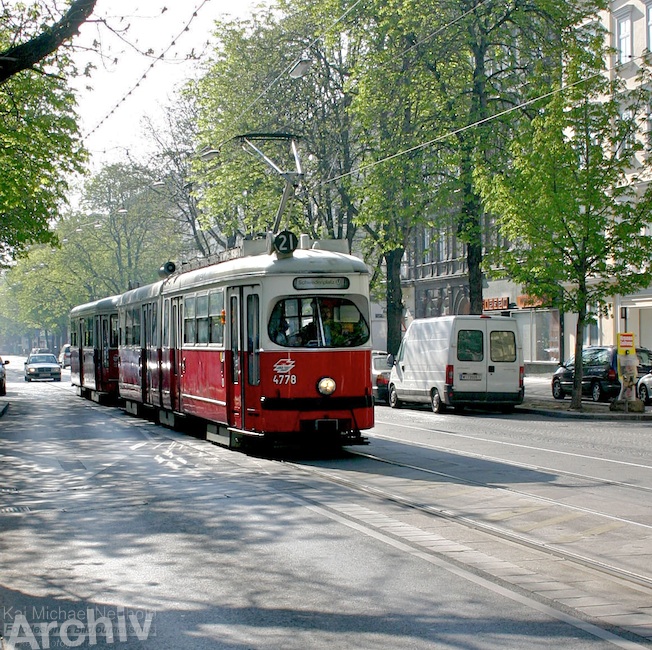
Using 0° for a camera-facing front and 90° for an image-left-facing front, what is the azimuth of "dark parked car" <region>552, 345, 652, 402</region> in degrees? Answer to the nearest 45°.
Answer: approximately 135°

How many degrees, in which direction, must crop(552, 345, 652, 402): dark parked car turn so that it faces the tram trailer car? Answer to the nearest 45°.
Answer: approximately 45° to its left

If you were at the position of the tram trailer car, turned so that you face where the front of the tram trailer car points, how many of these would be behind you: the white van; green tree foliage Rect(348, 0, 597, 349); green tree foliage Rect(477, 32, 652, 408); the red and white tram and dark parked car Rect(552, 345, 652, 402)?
0

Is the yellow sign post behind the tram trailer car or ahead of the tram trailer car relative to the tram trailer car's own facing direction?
ahead

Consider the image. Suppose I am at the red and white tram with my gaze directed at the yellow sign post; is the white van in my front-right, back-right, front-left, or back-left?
front-left

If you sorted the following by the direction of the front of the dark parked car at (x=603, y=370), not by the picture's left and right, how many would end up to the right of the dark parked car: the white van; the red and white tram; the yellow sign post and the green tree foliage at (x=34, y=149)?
0

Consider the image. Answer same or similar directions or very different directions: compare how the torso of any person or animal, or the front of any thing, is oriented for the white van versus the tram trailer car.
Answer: very different directions

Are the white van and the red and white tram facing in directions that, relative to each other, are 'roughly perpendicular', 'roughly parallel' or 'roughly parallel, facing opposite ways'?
roughly parallel, facing opposite ways

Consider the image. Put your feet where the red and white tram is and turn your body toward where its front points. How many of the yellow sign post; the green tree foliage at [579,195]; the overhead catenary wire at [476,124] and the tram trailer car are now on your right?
0

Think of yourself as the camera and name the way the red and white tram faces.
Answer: facing the viewer and to the right of the viewer

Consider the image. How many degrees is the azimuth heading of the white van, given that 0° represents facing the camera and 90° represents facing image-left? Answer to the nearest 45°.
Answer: approximately 135°

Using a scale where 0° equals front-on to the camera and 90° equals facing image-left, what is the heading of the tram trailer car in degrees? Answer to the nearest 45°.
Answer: approximately 315°

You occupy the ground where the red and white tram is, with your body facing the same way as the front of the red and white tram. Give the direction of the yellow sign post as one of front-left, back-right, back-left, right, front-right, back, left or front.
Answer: left

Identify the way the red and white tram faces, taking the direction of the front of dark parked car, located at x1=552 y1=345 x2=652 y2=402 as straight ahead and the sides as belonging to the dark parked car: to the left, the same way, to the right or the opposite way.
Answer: the opposite way

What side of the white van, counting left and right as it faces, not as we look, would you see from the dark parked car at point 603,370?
right

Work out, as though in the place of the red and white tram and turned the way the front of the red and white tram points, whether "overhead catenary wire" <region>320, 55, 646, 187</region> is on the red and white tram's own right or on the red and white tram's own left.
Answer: on the red and white tram's own left

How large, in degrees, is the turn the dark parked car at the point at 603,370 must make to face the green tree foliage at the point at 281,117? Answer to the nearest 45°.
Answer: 0° — it already faces it

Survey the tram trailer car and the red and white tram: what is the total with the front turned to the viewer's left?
0
